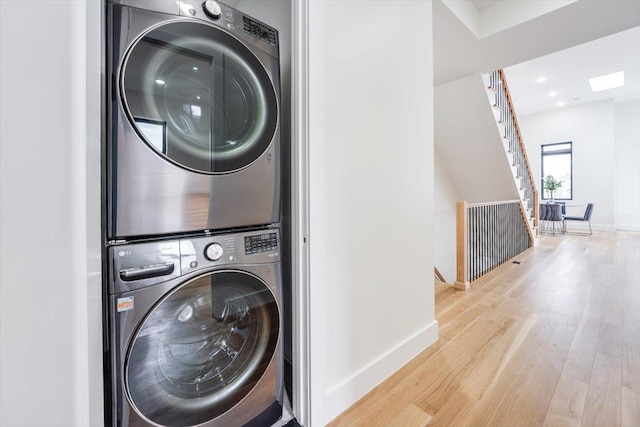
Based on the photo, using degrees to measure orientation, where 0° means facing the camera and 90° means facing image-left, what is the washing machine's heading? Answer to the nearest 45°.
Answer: approximately 315°

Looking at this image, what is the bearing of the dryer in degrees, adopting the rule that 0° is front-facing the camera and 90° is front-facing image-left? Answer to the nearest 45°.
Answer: approximately 315°

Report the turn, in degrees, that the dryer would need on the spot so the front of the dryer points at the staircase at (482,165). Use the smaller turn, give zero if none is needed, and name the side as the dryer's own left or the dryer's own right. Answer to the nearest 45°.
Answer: approximately 90° to the dryer's own left
